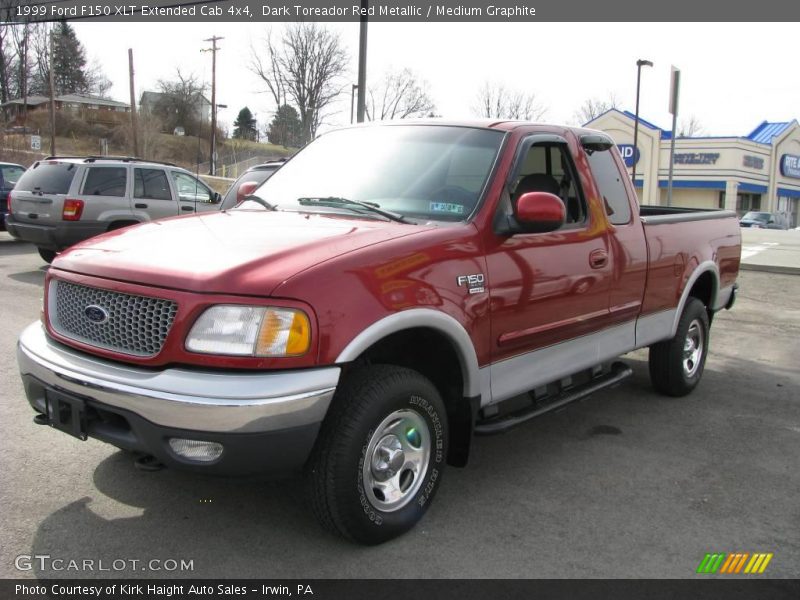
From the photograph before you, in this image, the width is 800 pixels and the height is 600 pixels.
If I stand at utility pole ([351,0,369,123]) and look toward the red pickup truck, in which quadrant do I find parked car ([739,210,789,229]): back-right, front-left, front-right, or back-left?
back-left

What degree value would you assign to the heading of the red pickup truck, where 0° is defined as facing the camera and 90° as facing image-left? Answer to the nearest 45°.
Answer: approximately 45°

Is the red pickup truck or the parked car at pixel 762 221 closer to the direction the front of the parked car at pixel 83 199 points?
the parked car

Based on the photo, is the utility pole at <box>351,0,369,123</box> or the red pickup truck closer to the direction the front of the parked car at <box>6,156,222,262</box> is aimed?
the utility pole

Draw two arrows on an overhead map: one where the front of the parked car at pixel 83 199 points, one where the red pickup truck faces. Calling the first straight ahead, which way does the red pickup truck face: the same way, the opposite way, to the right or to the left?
the opposite way

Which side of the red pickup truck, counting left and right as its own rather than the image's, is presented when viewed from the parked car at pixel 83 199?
right

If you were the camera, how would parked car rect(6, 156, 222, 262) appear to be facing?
facing away from the viewer and to the right of the viewer

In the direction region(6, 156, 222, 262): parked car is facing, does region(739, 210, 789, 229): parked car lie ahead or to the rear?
ahead

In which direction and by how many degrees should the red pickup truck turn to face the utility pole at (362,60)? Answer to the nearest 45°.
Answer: approximately 135° to its right

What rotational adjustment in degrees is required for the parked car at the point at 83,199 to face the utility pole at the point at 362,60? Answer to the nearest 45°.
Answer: approximately 45° to its right

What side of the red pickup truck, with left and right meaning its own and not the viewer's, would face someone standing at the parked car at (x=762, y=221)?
back
